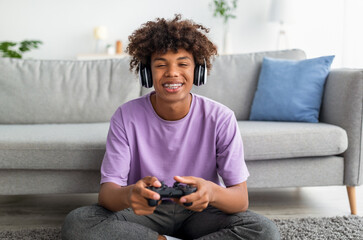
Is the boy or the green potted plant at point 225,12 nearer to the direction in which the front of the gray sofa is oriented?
the boy

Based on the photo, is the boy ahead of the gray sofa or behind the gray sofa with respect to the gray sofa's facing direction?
ahead

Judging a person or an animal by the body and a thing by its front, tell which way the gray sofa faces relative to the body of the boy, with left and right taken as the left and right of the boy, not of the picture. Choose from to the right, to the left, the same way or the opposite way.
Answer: the same way

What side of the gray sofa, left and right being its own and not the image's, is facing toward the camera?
front

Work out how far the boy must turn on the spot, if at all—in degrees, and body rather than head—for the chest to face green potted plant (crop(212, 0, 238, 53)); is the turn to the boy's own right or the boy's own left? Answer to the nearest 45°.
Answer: approximately 180°

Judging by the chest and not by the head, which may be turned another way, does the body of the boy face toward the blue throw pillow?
no

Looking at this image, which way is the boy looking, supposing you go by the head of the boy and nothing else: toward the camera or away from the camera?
toward the camera

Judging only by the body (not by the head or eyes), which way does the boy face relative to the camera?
toward the camera

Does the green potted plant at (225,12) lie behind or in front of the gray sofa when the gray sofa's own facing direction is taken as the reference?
behind

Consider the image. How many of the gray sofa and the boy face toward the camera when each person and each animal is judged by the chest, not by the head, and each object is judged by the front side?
2
